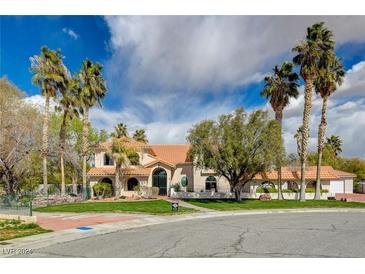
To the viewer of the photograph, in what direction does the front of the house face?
facing the viewer

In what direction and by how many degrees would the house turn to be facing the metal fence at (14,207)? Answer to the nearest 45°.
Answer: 0° — it already faces it

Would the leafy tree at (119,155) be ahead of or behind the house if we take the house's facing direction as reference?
ahead

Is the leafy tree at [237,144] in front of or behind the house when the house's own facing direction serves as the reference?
in front

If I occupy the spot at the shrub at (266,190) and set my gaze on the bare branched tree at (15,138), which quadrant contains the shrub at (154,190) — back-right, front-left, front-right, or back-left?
front-right

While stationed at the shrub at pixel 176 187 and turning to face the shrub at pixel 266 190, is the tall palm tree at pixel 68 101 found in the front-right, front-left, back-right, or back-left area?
back-right

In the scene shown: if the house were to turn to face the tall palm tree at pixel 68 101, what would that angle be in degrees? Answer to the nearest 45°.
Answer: approximately 45° to its right
